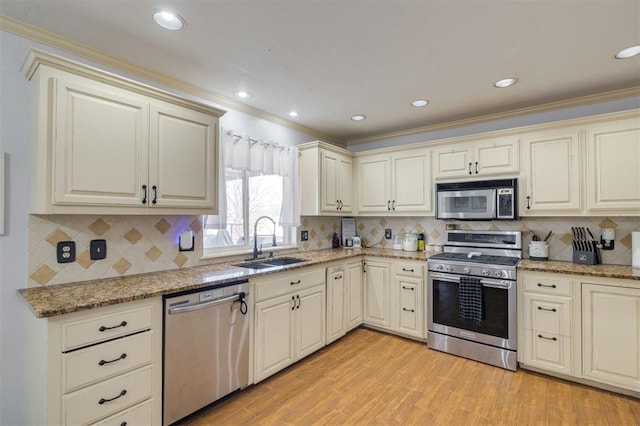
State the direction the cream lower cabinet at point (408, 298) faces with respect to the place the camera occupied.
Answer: facing the viewer and to the left of the viewer

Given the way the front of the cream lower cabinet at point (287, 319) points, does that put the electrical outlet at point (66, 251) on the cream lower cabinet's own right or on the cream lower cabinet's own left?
on the cream lower cabinet's own right

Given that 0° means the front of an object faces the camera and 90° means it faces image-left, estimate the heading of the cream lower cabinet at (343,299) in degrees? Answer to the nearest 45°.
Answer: approximately 315°

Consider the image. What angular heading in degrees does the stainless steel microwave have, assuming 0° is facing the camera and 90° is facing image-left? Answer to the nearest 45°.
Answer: approximately 0°

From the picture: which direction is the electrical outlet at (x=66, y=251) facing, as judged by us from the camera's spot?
facing the viewer

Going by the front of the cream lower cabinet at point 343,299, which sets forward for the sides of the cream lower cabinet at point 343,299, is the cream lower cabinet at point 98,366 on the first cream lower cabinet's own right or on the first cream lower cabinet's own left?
on the first cream lower cabinet's own right

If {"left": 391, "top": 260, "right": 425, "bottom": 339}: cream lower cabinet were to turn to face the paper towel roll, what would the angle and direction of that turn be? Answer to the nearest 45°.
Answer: approximately 135° to its left

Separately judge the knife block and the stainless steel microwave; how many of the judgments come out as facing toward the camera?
2

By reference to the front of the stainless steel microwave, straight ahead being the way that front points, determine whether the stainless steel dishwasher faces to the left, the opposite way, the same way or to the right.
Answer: to the left

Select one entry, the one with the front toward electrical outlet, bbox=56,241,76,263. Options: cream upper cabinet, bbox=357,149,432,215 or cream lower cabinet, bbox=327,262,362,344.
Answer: the cream upper cabinet

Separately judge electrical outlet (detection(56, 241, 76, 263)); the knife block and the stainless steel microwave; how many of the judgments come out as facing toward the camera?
3

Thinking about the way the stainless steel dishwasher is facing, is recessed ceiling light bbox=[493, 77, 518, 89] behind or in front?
in front
